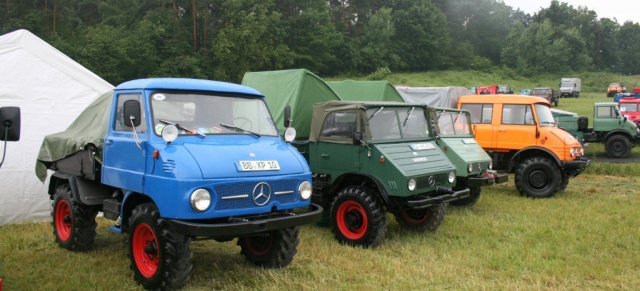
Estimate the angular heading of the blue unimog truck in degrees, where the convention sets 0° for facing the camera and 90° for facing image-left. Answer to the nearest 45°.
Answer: approximately 315°

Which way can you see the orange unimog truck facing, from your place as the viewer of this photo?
facing to the right of the viewer

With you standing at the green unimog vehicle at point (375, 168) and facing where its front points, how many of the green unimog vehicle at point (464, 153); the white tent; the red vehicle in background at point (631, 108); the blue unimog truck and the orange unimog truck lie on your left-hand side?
3

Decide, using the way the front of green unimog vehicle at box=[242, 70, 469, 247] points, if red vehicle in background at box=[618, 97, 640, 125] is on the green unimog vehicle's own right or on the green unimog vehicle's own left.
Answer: on the green unimog vehicle's own left

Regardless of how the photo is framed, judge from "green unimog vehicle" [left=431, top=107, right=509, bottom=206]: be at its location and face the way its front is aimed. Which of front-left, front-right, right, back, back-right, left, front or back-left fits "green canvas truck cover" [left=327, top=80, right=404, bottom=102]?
back

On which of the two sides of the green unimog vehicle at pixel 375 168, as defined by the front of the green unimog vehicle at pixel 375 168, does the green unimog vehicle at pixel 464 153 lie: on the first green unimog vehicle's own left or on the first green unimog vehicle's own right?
on the first green unimog vehicle's own left

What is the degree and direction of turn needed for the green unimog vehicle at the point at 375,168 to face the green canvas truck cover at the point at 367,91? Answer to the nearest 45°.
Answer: approximately 135° to its left

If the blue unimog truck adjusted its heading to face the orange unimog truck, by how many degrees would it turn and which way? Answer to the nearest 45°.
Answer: approximately 90° to its left

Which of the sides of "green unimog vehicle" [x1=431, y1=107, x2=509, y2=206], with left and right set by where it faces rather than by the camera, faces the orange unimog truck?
left
